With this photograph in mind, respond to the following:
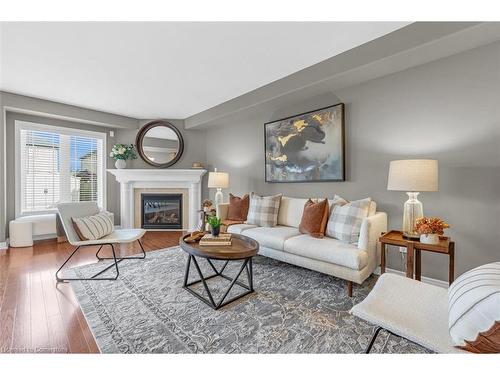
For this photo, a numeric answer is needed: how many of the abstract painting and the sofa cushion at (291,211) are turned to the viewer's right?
0

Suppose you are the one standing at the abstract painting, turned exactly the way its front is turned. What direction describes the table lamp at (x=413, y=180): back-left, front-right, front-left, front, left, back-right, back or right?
left

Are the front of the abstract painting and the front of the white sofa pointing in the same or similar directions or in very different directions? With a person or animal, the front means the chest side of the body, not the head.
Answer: same or similar directions

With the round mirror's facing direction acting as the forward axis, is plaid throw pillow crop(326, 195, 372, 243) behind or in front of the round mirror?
in front

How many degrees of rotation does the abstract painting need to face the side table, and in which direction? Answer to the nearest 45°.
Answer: approximately 90° to its left

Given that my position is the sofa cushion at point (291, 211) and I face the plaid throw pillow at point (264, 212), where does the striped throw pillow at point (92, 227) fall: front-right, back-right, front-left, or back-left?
front-left

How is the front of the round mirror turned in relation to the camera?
facing the viewer

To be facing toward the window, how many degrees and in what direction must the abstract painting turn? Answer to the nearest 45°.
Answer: approximately 45° to its right

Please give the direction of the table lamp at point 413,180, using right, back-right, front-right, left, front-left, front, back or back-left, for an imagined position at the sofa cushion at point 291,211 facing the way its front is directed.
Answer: left

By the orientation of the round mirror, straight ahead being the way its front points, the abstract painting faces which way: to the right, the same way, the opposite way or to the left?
to the right

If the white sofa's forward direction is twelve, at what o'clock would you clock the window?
The window is roughly at 2 o'clock from the white sofa.

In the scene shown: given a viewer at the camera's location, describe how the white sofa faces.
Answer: facing the viewer and to the left of the viewer

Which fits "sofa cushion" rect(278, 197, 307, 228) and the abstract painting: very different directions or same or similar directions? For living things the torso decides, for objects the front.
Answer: same or similar directions

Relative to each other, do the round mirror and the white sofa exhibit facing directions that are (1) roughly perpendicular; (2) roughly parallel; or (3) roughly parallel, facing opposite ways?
roughly perpendicular

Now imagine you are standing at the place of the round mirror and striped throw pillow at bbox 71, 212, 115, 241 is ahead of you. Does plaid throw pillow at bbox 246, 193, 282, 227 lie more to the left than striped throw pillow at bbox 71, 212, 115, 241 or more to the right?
left

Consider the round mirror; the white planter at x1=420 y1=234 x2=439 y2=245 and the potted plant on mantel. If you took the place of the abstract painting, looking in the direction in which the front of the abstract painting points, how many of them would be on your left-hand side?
1
